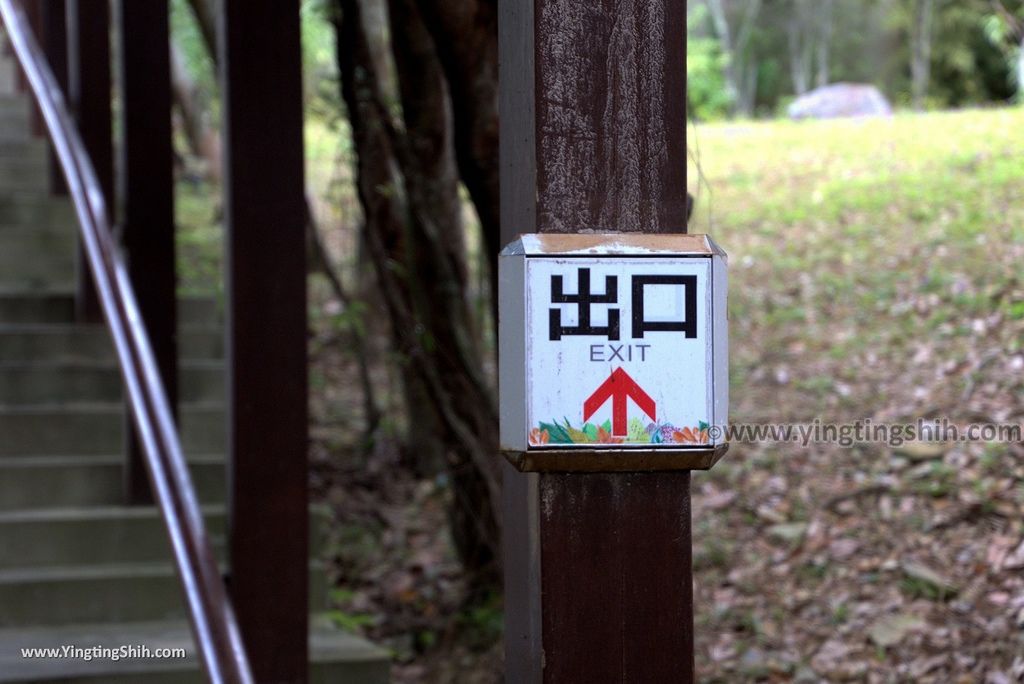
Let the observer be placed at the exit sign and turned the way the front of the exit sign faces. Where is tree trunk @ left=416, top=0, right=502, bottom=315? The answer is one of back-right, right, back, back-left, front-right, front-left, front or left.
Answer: back

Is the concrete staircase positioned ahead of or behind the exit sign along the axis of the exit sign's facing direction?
behind

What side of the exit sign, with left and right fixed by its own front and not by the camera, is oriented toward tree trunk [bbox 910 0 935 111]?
back

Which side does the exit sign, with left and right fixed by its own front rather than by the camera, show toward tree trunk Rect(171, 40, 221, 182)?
back

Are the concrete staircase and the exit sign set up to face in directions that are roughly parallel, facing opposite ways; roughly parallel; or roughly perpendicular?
roughly parallel

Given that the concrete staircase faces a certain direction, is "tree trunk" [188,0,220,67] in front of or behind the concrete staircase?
behind

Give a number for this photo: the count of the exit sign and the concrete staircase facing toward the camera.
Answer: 2

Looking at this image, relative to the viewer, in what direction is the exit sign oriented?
toward the camera

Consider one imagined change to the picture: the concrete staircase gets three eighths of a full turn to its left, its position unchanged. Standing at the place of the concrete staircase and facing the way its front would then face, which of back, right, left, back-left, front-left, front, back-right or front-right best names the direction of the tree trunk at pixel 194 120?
front-left
